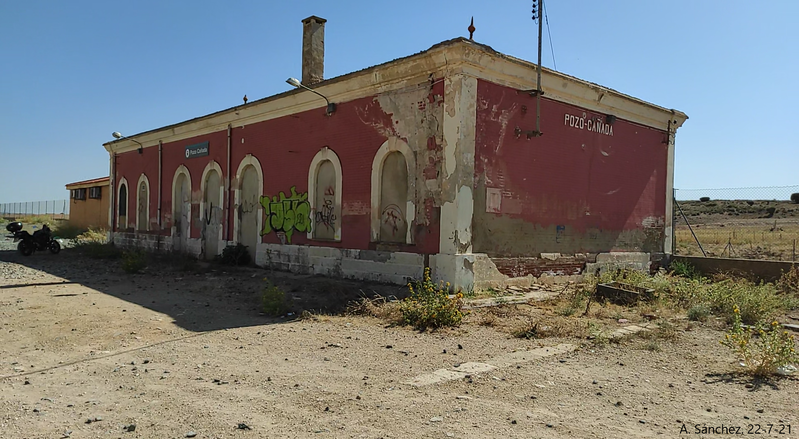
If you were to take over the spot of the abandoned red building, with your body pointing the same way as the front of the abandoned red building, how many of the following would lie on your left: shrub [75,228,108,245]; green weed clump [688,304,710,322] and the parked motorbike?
1

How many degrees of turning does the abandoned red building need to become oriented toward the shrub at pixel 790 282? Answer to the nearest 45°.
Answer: approximately 135° to its left

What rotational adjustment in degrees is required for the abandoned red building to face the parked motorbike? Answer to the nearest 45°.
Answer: approximately 90° to its right

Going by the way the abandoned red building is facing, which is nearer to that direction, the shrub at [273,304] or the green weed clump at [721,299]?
the shrub

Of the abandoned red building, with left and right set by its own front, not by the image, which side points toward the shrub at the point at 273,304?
front

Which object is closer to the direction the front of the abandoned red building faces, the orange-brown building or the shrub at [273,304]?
the shrub

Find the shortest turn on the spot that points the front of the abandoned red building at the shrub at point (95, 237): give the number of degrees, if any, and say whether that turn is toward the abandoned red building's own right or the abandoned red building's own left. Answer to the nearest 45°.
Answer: approximately 90° to the abandoned red building's own right

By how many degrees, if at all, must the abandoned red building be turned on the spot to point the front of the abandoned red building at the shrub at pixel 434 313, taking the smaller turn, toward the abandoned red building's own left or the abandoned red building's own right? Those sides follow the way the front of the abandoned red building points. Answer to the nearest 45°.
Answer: approximately 45° to the abandoned red building's own left

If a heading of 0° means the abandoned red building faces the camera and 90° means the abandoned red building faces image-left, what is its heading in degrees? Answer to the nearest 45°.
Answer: approximately 45°

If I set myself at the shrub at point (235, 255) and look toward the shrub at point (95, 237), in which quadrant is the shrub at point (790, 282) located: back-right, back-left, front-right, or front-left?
back-right

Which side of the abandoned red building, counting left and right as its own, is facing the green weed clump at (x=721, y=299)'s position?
left

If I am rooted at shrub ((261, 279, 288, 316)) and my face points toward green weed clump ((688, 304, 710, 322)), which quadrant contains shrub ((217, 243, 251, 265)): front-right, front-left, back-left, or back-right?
back-left

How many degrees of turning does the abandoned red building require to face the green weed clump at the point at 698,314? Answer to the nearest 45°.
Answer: approximately 90° to its left
